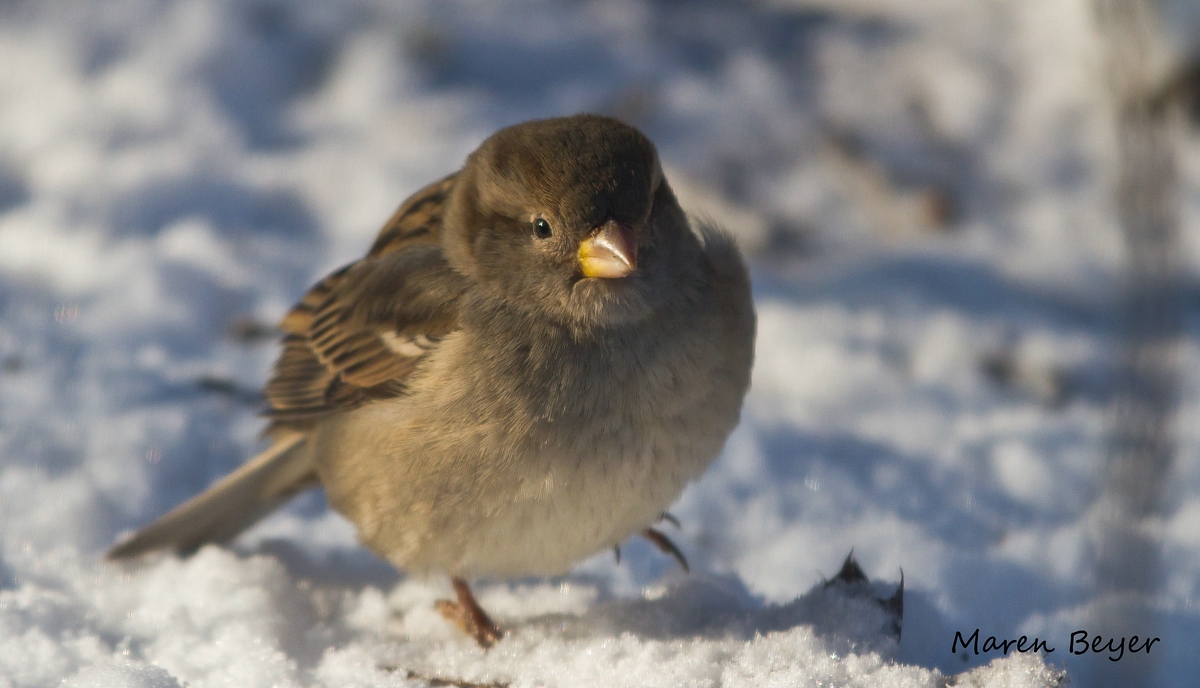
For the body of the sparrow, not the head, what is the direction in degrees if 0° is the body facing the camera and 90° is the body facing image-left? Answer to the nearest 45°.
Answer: approximately 315°
